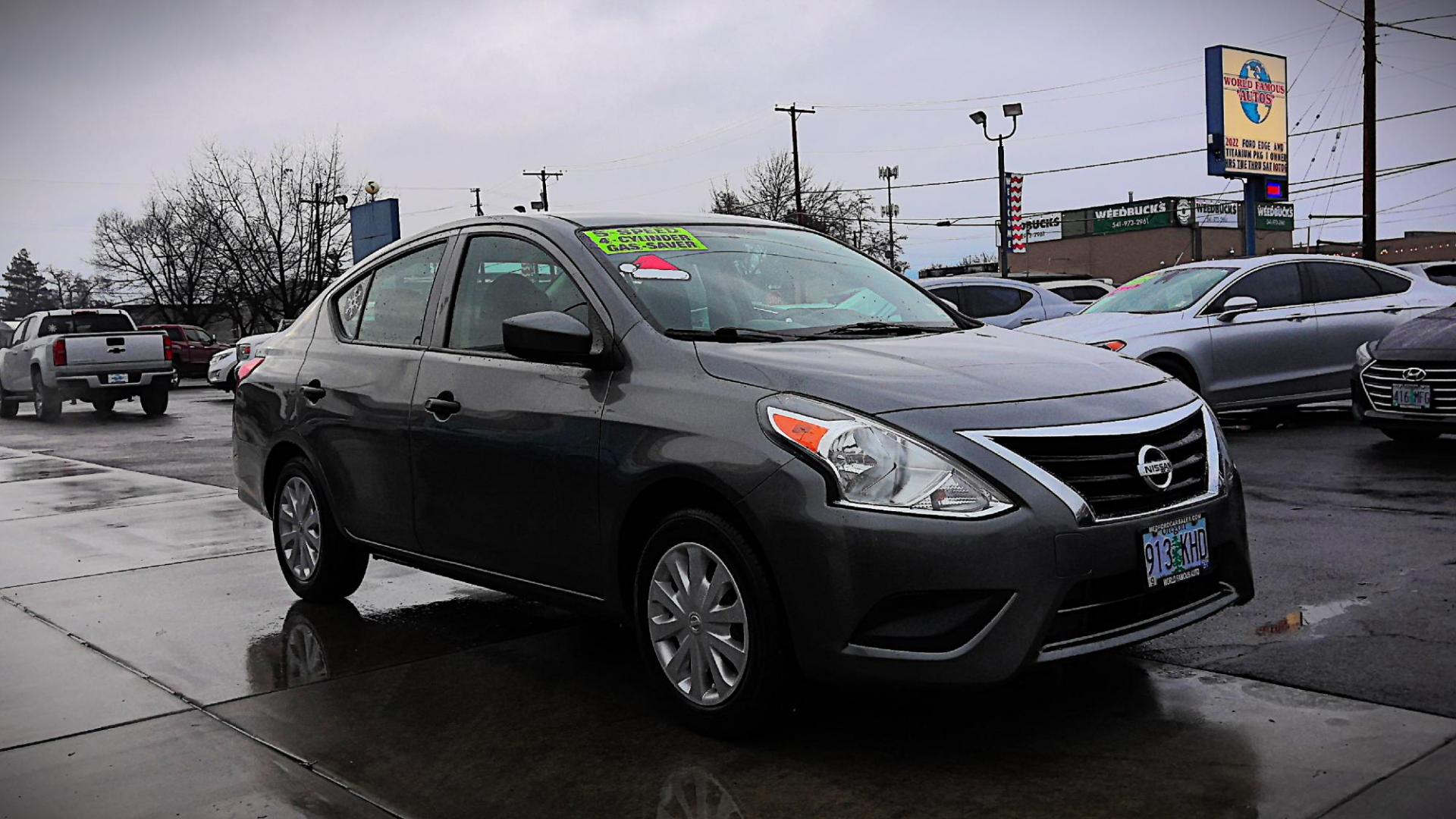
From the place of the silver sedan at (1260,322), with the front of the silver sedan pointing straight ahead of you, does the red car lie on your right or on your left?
on your right

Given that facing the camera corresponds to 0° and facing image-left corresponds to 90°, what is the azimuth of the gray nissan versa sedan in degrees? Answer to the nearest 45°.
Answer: approximately 315°

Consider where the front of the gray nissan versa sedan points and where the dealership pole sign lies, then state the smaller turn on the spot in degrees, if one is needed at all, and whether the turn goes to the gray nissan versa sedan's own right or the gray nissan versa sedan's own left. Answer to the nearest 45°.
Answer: approximately 90° to the gray nissan versa sedan's own left

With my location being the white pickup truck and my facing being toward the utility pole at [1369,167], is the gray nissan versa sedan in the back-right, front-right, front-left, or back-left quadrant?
front-right

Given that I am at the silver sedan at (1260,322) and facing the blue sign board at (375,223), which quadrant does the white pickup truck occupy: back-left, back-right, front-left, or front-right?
front-left

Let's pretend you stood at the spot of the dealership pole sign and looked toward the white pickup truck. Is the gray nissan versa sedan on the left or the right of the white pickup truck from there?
left

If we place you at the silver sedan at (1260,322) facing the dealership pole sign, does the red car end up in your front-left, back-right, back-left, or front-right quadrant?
front-left

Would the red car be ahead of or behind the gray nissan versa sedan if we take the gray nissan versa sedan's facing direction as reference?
behind

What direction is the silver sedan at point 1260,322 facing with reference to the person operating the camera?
facing the viewer and to the left of the viewer
